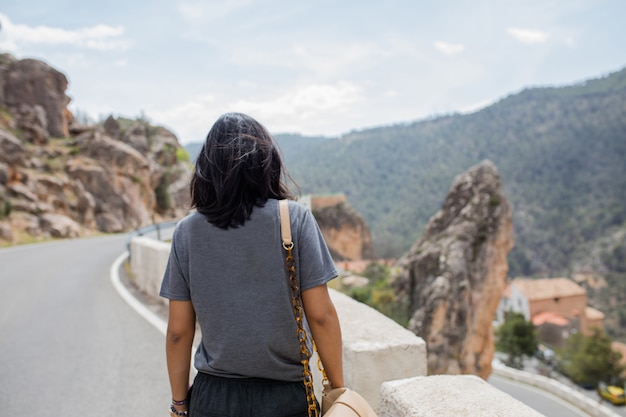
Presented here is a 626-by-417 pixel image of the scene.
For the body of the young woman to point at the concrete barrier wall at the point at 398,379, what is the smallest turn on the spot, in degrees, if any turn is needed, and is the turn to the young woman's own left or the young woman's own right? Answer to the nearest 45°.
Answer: approximately 45° to the young woman's own right

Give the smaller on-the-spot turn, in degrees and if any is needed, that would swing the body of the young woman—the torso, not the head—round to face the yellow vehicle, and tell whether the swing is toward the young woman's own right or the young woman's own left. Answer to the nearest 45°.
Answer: approximately 45° to the young woman's own right

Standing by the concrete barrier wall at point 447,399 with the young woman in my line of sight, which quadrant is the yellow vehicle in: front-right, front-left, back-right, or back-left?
back-right

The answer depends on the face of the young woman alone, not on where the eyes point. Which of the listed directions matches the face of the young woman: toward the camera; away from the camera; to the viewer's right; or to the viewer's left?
away from the camera

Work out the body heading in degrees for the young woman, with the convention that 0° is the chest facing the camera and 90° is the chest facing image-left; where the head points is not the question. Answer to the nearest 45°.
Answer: approximately 180°

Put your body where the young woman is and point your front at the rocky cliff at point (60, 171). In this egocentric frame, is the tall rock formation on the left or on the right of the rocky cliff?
right

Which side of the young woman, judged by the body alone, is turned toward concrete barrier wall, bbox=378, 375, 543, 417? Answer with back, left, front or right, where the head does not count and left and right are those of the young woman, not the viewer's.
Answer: right

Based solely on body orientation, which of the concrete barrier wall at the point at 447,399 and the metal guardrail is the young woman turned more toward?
the metal guardrail
